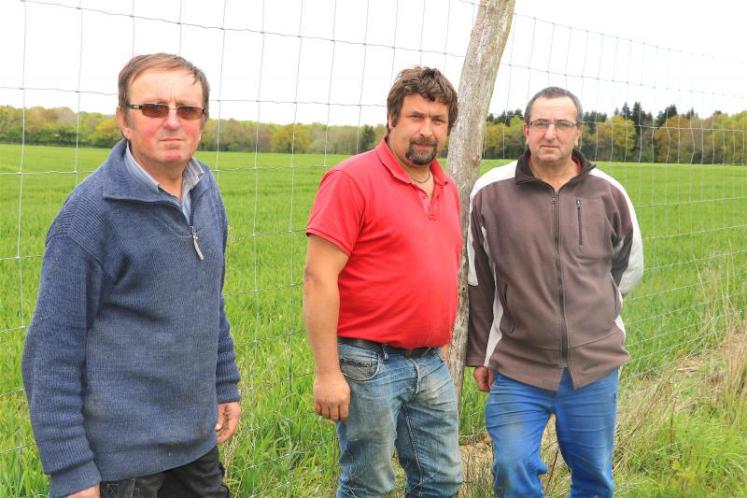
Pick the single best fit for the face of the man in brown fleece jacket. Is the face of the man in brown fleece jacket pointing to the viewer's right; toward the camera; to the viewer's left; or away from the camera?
toward the camera

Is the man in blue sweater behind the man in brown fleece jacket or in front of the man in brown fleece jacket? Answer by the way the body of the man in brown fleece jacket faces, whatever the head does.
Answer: in front

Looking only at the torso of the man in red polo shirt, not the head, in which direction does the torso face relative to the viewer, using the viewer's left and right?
facing the viewer and to the right of the viewer

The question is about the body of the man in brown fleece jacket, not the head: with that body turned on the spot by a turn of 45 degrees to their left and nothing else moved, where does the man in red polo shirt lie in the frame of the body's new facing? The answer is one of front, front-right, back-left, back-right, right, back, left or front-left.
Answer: right

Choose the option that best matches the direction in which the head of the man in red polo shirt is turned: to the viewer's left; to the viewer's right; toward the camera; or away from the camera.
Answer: toward the camera

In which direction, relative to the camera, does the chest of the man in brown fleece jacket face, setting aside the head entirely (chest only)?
toward the camera

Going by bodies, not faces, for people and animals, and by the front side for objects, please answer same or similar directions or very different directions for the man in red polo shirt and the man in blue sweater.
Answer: same or similar directions

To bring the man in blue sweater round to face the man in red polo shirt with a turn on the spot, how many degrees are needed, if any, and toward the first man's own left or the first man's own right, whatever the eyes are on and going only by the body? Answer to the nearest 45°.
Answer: approximately 90° to the first man's own left

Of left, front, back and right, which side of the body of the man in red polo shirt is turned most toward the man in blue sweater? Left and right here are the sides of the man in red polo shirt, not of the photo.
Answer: right

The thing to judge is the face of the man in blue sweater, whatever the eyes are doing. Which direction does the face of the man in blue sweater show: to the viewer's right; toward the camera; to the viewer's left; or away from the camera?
toward the camera

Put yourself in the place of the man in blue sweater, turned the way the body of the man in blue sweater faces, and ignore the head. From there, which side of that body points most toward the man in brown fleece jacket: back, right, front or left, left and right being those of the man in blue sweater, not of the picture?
left
